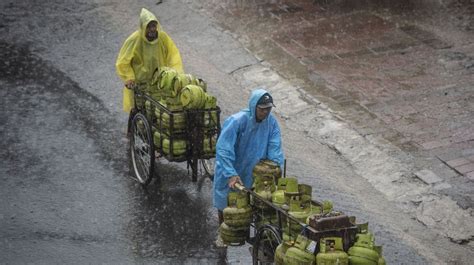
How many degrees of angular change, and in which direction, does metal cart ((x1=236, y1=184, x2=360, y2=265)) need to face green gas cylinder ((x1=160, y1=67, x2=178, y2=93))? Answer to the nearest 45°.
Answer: approximately 180°

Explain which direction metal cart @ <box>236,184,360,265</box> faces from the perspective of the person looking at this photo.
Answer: facing the viewer and to the right of the viewer

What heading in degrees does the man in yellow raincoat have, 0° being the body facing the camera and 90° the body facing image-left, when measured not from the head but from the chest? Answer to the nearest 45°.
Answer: approximately 315°

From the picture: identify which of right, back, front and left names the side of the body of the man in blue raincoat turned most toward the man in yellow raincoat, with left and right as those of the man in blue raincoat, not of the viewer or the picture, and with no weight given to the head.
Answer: back

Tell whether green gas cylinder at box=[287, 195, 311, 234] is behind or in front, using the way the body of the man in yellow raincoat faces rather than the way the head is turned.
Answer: in front

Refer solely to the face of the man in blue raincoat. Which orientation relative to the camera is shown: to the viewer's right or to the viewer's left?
to the viewer's right
